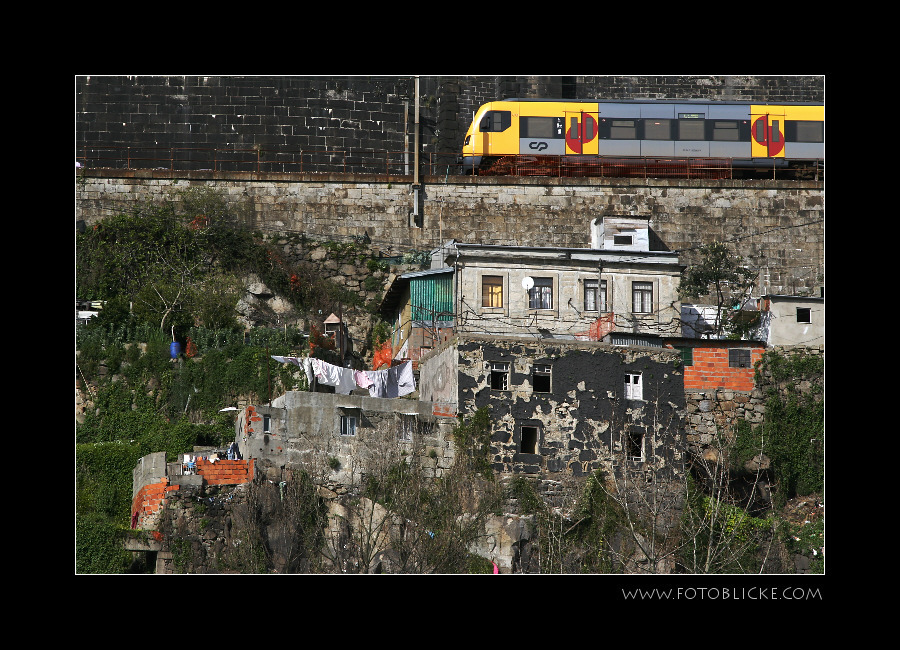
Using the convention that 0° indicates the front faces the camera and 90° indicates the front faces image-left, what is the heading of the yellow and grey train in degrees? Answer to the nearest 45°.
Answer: approximately 90°

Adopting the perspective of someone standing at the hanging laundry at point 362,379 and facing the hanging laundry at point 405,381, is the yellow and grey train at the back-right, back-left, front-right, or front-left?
front-left

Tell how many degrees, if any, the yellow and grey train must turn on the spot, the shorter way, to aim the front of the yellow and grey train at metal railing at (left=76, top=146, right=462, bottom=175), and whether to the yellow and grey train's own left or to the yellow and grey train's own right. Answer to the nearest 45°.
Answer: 0° — it already faces it

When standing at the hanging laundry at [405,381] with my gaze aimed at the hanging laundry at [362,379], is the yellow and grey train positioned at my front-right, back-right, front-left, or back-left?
back-right

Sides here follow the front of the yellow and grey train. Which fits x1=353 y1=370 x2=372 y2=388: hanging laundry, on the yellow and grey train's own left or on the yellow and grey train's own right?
on the yellow and grey train's own left

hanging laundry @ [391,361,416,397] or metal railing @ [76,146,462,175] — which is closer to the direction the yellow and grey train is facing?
the metal railing
